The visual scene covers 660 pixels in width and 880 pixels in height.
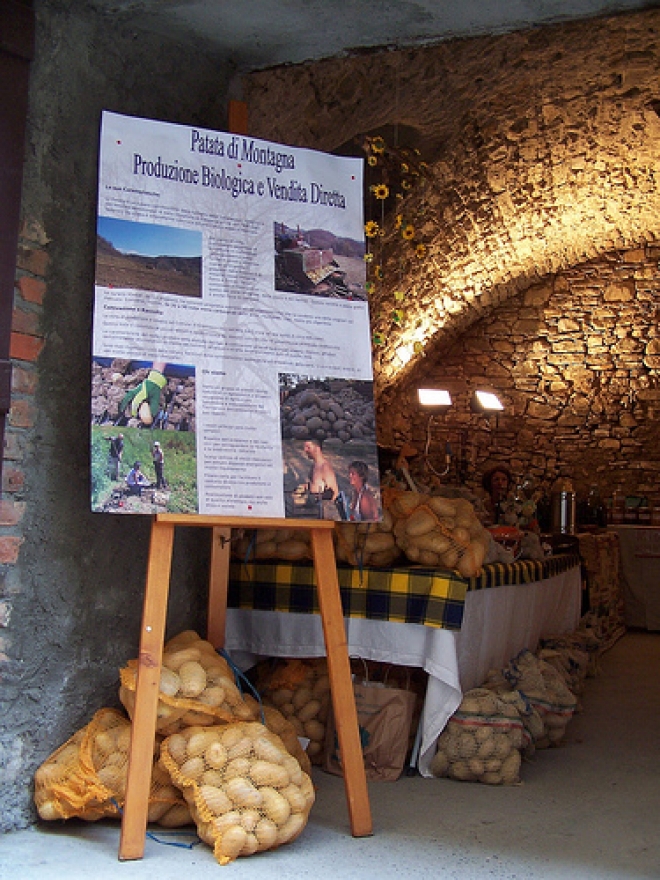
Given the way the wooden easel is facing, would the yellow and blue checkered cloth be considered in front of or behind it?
behind

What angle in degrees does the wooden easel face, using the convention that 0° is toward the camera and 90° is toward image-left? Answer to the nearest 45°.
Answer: approximately 0°

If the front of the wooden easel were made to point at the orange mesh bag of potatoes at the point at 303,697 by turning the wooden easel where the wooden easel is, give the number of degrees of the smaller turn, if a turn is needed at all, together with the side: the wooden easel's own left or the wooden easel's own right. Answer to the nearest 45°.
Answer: approximately 135° to the wooden easel's own left

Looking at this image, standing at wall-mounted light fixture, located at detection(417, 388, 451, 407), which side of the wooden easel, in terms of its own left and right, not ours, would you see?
back

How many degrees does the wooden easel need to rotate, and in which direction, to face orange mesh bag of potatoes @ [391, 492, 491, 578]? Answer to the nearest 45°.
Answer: approximately 135° to its left

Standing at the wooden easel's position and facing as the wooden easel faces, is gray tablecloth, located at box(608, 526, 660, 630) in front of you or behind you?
behind
